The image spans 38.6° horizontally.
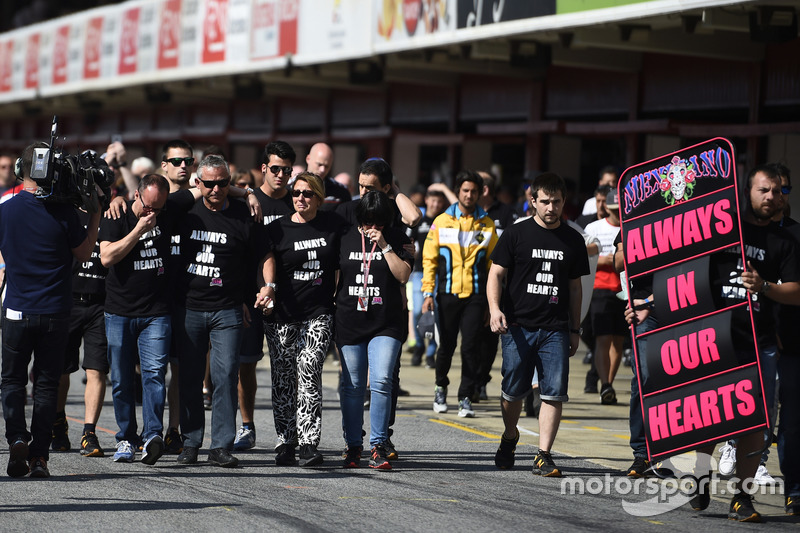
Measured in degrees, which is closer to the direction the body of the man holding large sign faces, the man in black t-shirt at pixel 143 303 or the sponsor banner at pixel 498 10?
the man in black t-shirt

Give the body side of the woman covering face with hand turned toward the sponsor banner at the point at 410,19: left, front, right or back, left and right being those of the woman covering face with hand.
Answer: back

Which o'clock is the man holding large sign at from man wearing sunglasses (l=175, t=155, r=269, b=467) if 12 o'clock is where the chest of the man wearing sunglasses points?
The man holding large sign is roughly at 10 o'clock from the man wearing sunglasses.

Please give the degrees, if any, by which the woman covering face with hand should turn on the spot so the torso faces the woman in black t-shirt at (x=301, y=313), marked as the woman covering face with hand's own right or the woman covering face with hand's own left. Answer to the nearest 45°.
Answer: approximately 90° to the woman covering face with hand's own right

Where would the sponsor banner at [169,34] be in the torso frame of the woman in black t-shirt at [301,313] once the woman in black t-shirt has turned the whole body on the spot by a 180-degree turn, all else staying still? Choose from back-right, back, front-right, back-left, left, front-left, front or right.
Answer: front
